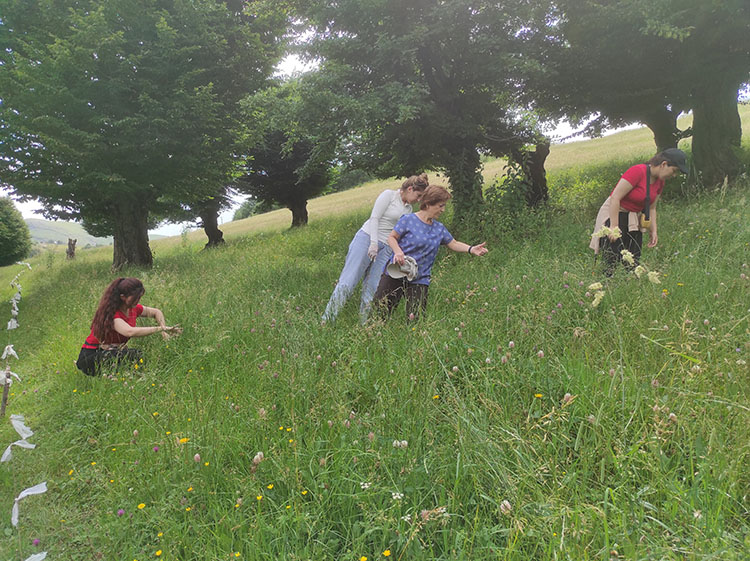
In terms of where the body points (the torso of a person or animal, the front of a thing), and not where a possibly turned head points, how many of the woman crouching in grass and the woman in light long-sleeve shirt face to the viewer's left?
0

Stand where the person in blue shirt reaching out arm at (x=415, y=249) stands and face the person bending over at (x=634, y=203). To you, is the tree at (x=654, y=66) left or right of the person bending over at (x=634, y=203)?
left

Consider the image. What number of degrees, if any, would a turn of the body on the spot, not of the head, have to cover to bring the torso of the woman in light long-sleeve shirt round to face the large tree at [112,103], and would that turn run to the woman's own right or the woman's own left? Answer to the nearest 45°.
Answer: approximately 180°

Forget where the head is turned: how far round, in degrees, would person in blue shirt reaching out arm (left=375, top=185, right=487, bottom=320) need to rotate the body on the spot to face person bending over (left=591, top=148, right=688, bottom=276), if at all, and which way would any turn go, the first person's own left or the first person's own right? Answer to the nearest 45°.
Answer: approximately 45° to the first person's own left

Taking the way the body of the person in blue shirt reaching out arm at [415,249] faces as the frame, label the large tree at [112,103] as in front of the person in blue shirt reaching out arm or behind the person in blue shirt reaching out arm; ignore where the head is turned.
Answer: behind

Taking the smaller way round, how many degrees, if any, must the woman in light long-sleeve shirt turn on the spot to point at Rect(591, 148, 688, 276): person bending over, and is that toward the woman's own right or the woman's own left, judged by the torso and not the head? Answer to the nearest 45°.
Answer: approximately 45° to the woman's own left

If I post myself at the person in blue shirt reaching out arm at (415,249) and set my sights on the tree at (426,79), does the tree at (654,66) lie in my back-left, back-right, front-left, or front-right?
front-right

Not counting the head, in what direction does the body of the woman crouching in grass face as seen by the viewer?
to the viewer's right

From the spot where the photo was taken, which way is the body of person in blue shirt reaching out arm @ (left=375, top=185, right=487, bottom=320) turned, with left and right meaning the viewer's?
facing the viewer and to the right of the viewer

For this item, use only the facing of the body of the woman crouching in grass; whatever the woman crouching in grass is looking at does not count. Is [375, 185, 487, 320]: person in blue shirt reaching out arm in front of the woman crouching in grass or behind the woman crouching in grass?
in front
